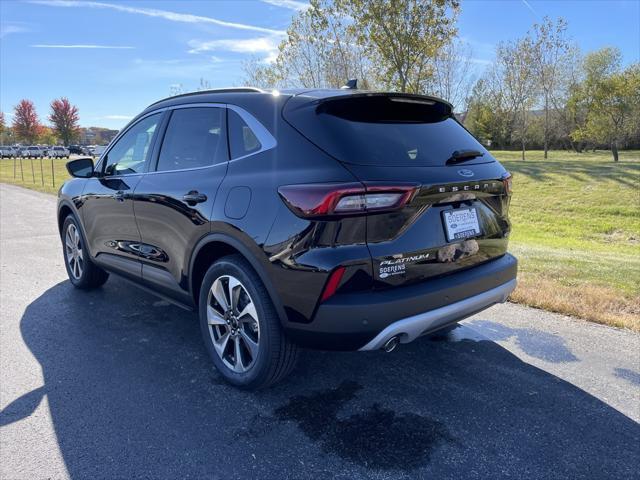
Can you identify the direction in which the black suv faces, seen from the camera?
facing away from the viewer and to the left of the viewer
